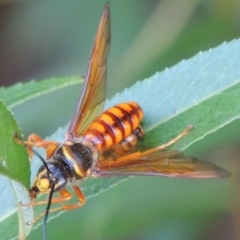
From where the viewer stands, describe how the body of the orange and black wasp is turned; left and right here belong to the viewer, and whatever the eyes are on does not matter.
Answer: facing the viewer and to the left of the viewer
